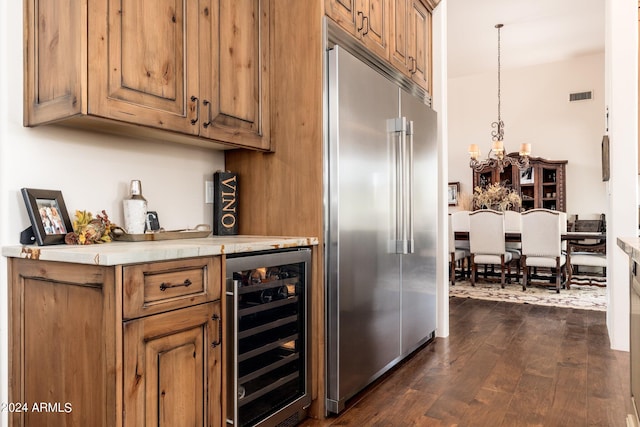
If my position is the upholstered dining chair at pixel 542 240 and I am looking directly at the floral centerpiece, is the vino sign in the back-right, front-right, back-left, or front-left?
back-left

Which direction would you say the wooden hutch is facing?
toward the camera

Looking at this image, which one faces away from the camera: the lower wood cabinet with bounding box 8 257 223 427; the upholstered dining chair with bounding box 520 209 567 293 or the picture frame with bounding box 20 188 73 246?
the upholstered dining chair

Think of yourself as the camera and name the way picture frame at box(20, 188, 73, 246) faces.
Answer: facing the viewer and to the right of the viewer

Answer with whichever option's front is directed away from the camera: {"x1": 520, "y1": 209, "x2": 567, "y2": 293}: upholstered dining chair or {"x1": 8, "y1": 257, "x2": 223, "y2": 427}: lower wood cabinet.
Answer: the upholstered dining chair

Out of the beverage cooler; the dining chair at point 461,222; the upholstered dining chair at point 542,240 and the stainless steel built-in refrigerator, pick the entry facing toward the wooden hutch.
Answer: the upholstered dining chair

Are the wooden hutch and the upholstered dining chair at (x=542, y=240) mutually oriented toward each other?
yes

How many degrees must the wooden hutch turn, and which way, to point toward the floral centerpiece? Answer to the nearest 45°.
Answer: approximately 45° to its right

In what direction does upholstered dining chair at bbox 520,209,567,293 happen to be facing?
away from the camera

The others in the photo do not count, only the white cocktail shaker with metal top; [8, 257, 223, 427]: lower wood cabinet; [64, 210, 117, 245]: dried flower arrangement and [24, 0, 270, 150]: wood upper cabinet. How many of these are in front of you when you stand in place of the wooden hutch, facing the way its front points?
4

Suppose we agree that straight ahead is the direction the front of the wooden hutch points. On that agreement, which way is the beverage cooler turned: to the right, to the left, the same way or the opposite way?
to the left

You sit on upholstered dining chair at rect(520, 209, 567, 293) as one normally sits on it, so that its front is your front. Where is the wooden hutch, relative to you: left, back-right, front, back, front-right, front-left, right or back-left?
front

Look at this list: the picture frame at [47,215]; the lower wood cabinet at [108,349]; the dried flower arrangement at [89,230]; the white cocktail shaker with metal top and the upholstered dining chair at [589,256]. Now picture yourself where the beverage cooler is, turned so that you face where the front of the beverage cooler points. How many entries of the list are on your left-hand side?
1
